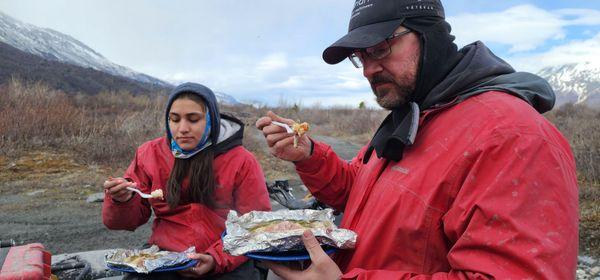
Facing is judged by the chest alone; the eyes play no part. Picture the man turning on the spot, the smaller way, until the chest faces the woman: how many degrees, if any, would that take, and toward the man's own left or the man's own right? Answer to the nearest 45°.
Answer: approximately 90° to the man's own right

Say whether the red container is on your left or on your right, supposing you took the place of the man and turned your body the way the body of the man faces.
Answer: on your right

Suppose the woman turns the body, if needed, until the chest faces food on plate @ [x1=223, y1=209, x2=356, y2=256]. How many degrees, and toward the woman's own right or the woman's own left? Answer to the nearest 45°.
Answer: approximately 45° to the woman's own left

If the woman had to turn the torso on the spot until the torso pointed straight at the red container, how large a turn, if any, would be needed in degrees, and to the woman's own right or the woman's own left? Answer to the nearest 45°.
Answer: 0° — they already face it

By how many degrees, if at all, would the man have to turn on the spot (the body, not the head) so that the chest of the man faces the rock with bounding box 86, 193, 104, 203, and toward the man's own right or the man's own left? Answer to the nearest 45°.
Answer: approximately 90° to the man's own right

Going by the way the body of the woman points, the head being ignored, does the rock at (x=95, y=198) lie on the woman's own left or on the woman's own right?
on the woman's own right

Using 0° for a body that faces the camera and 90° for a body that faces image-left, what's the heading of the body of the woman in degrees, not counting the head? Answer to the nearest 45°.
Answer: approximately 45°
